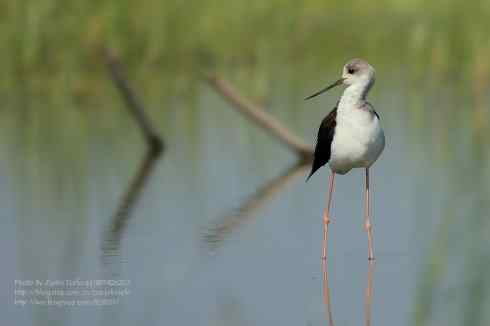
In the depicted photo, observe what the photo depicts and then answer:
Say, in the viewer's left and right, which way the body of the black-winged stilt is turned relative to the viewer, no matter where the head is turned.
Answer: facing the viewer and to the right of the viewer

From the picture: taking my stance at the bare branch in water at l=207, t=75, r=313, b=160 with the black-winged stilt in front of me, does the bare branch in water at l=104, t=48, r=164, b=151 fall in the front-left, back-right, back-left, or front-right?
back-right

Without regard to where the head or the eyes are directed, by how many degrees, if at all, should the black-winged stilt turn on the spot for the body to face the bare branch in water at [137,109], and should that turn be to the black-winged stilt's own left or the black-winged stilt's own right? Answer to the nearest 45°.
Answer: approximately 180°

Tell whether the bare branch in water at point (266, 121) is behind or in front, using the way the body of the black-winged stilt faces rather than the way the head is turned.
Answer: behind
